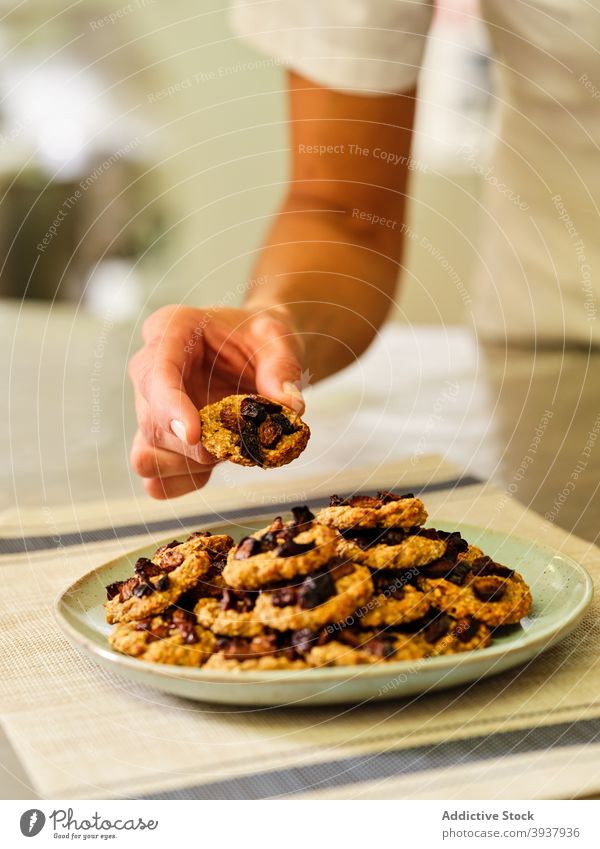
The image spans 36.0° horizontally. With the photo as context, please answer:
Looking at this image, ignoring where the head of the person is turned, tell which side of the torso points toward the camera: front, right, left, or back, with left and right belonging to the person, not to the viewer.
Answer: front

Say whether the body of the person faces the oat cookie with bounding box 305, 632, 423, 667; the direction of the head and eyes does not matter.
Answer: yes

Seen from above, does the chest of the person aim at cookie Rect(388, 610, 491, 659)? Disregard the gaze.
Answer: yes

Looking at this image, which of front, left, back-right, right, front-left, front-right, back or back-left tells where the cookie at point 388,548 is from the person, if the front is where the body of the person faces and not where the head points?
front

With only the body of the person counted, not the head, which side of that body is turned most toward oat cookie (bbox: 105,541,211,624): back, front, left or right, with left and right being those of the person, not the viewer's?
front

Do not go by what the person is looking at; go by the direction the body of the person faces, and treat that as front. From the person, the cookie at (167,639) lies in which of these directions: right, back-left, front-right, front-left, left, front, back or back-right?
front

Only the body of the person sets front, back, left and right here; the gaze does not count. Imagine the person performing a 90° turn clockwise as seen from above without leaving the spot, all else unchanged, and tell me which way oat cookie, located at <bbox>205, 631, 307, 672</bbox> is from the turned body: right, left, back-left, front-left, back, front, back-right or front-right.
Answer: left

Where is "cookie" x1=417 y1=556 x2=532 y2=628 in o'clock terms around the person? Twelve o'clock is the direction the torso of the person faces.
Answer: The cookie is roughly at 12 o'clock from the person.

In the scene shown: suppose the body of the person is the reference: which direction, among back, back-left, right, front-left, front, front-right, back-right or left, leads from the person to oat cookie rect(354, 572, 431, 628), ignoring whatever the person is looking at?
front

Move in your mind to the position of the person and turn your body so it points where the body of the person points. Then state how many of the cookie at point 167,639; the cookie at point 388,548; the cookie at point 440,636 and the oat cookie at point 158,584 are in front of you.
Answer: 4
